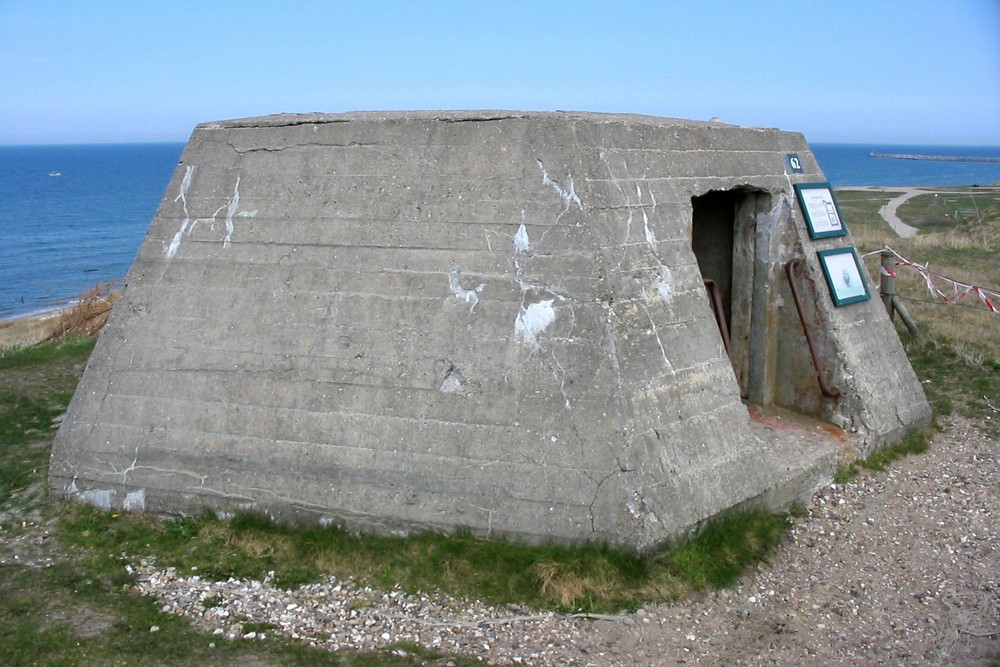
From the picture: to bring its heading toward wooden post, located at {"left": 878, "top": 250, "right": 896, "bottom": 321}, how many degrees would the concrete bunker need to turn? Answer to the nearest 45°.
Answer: approximately 90° to its left

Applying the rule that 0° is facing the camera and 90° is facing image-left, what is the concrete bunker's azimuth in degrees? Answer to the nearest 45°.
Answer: approximately 315°

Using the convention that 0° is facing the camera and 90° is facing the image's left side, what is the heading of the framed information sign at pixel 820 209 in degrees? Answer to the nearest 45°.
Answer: approximately 315°

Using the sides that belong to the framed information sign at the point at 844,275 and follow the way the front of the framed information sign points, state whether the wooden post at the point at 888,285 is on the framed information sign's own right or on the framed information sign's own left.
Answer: on the framed information sign's own left

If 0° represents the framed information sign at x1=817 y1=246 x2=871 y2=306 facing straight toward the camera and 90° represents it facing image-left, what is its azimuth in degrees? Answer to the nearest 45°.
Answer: approximately 315°

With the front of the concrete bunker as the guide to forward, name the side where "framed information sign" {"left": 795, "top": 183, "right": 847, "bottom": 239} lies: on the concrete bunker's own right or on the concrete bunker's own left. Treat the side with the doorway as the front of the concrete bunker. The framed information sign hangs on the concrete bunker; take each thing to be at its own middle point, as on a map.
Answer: on the concrete bunker's own left
